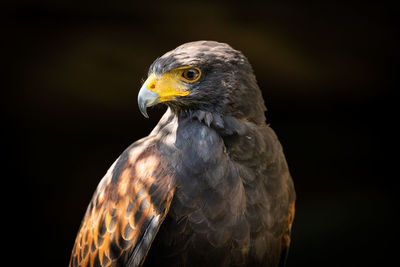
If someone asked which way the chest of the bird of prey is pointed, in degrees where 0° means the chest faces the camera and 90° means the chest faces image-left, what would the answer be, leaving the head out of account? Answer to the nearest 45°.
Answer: approximately 315°
